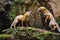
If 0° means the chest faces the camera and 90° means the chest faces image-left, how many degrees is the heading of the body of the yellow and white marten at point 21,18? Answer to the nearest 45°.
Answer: approximately 270°
